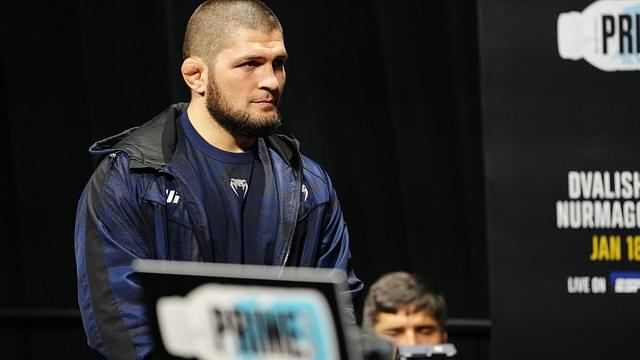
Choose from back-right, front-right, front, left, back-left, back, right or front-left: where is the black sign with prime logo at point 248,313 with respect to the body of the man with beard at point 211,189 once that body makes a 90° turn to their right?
front-left

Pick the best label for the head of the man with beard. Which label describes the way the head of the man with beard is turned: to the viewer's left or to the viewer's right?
to the viewer's right

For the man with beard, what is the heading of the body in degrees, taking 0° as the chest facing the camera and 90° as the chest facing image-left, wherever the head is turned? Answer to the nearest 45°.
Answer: approximately 315°
